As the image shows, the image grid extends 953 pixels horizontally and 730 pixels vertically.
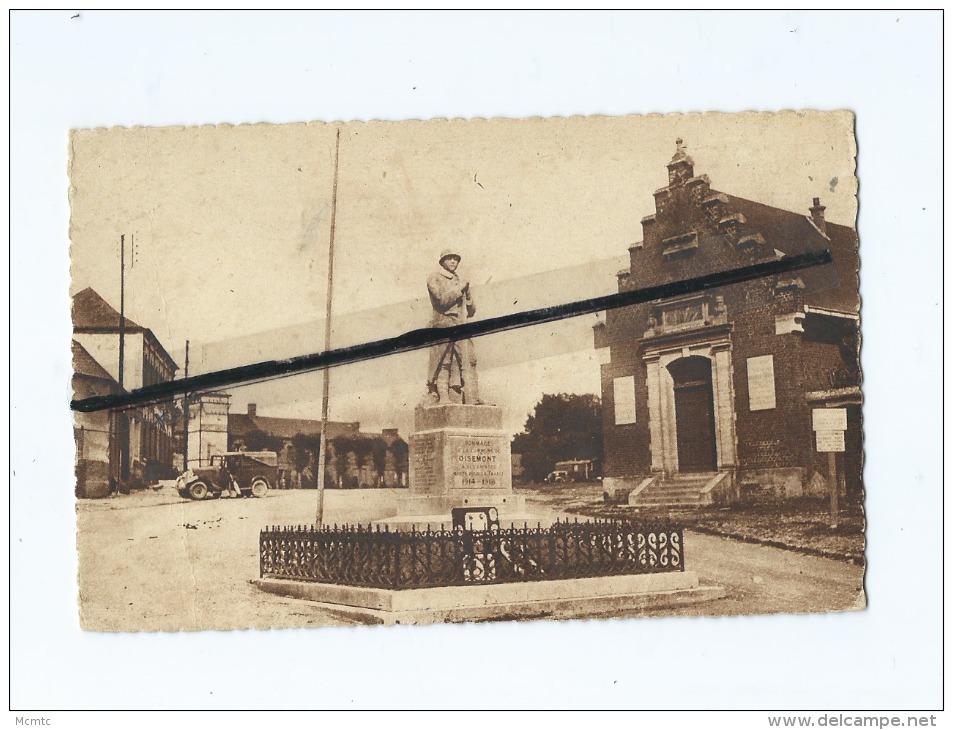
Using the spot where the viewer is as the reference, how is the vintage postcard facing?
facing the viewer
